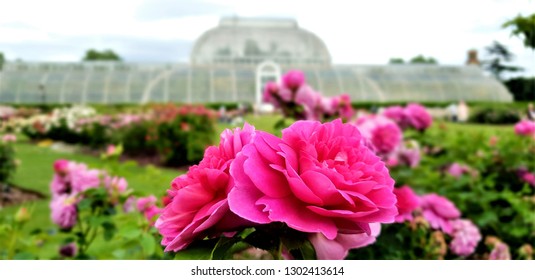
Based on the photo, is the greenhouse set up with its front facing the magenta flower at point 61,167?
yes

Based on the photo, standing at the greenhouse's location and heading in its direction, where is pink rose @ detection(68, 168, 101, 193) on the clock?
The pink rose is roughly at 12 o'clock from the greenhouse.

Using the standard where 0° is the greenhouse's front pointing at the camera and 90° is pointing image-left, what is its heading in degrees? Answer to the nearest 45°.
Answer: approximately 0°

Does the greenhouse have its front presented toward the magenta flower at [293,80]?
yes

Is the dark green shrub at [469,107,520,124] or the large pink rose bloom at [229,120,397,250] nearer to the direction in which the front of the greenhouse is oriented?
the large pink rose bloom

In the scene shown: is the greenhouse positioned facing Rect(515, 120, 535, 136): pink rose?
yes

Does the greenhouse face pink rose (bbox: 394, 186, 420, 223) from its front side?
yes

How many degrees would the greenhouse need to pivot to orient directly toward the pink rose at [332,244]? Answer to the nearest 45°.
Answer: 0° — it already faces it

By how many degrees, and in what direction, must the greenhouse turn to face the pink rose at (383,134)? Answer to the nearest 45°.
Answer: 0° — it already faces it

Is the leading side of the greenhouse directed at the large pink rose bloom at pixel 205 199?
yes
